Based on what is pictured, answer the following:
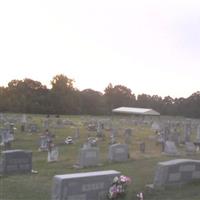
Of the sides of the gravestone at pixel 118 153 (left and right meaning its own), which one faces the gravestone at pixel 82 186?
front

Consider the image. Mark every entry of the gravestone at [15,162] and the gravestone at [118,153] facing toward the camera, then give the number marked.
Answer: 2

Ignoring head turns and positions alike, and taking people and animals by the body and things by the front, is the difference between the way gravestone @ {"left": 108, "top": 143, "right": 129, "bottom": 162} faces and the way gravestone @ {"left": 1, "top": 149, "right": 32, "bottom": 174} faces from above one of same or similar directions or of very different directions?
same or similar directions

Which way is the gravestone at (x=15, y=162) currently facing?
toward the camera

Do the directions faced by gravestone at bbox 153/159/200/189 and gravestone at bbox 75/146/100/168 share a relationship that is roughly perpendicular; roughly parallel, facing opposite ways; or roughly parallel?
roughly parallel

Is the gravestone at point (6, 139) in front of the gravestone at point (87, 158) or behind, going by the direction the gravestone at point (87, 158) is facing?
behind

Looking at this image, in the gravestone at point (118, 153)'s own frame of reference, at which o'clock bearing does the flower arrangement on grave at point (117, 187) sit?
The flower arrangement on grave is roughly at 12 o'clock from the gravestone.

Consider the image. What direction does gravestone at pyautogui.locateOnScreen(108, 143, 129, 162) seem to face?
toward the camera

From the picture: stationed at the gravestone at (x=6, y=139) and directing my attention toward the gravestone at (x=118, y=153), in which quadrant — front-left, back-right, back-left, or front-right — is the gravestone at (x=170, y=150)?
front-left

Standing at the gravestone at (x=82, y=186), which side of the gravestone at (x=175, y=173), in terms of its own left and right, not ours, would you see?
right

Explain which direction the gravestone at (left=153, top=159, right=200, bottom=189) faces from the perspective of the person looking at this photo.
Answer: facing the viewer and to the right of the viewer

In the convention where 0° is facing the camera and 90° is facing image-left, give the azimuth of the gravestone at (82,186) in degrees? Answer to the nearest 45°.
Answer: approximately 315°
